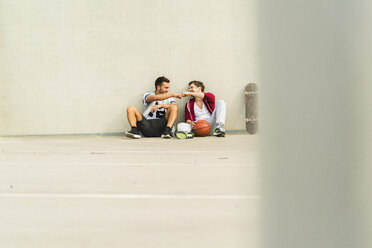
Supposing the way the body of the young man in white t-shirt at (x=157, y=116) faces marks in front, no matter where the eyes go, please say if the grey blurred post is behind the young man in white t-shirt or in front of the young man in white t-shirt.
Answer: in front

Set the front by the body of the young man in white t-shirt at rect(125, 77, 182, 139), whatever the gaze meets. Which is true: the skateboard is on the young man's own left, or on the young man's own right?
on the young man's own left

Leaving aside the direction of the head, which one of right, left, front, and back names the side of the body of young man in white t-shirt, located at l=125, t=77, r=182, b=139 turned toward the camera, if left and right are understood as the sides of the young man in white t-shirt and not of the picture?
front

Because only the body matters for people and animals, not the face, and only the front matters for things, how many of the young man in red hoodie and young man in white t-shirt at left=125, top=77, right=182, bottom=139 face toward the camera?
2

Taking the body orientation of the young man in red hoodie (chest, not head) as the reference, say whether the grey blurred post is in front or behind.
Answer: in front
